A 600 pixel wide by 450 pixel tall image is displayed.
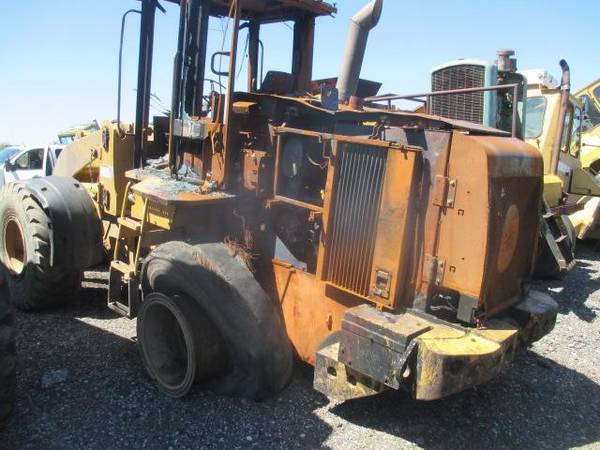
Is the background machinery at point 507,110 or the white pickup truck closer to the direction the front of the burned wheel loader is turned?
the white pickup truck

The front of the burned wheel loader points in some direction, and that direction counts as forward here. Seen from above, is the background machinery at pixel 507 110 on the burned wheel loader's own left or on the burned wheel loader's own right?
on the burned wheel loader's own right

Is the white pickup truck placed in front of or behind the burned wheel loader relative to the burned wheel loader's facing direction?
in front

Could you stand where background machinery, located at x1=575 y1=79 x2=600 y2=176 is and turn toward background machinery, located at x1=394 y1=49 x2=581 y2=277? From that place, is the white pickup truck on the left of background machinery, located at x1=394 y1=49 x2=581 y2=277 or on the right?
right

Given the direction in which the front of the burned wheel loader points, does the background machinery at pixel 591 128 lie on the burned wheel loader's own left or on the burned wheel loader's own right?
on the burned wheel loader's own right

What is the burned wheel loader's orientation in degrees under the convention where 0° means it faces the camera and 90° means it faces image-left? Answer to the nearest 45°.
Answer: approximately 135°
